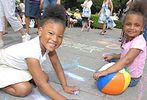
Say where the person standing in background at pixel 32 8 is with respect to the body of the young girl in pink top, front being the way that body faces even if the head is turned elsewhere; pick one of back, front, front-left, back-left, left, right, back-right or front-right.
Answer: front-right

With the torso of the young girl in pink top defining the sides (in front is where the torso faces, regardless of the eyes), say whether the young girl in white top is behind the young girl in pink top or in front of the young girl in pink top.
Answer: in front

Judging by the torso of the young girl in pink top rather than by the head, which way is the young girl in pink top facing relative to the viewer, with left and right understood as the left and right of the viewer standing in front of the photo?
facing to the left of the viewer
